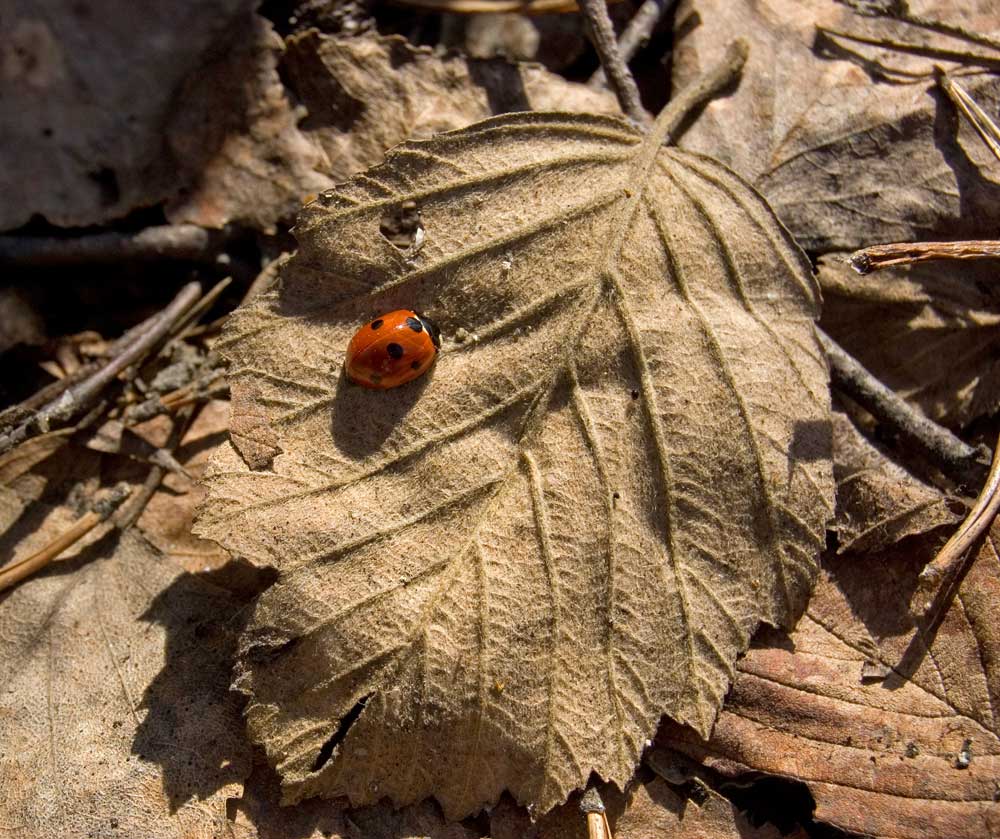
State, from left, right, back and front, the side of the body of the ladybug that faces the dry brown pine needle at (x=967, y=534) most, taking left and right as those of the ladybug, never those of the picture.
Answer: right

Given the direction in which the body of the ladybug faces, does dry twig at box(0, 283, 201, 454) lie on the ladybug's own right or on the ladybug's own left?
on the ladybug's own left

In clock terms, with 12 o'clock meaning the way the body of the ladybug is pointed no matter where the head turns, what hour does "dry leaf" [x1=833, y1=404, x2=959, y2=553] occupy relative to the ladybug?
The dry leaf is roughly at 2 o'clock from the ladybug.

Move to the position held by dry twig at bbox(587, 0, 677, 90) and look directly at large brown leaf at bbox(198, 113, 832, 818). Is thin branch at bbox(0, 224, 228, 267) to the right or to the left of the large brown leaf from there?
right

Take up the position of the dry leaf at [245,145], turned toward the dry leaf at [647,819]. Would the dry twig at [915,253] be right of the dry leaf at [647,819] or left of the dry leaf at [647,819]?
left

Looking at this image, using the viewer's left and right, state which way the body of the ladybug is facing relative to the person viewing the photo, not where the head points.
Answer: facing away from the viewer and to the right of the viewer

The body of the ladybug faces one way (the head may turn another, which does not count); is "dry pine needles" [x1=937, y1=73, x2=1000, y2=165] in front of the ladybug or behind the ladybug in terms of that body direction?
in front

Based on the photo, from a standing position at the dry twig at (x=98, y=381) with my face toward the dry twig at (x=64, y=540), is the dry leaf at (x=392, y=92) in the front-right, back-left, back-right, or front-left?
back-left

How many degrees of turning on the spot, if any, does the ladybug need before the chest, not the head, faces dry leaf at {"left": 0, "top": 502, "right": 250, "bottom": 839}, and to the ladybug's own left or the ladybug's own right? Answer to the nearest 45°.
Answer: approximately 135° to the ladybug's own left

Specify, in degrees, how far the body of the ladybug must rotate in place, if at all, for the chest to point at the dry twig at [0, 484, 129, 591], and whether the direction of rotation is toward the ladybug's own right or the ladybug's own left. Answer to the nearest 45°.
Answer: approximately 135° to the ladybug's own left
